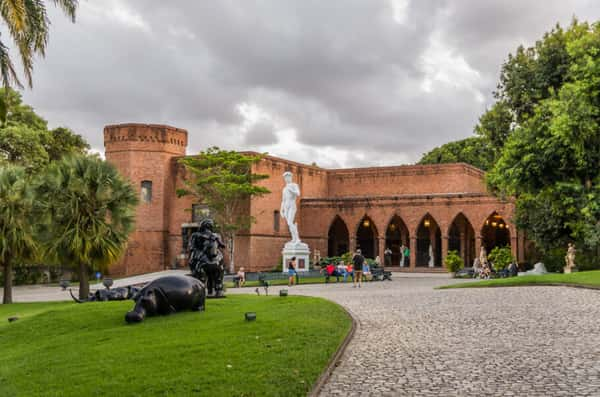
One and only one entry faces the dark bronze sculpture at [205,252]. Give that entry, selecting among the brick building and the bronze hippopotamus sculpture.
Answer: the brick building

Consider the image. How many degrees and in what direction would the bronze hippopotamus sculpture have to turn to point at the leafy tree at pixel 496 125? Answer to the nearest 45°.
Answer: approximately 180°

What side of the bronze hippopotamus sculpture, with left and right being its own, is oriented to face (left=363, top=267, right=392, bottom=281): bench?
back

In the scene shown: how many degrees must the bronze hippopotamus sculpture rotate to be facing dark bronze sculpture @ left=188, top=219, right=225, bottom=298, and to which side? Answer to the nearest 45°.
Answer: approximately 135° to its right

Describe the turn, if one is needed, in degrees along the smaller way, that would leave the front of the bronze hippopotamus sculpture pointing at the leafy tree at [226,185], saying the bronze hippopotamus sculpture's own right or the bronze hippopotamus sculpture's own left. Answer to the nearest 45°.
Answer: approximately 135° to the bronze hippopotamus sculpture's own right

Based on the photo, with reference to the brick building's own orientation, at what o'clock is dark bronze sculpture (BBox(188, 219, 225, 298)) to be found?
The dark bronze sculpture is roughly at 12 o'clock from the brick building.

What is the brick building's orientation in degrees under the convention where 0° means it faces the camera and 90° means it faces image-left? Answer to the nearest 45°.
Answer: approximately 0°

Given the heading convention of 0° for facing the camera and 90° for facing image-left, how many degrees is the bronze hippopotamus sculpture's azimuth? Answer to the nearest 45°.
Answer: approximately 45°

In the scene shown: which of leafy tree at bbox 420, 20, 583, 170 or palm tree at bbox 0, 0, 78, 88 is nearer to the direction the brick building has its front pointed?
the palm tree

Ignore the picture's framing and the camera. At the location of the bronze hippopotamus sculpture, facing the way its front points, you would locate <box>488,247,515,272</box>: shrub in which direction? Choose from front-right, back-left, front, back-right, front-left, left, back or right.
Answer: back

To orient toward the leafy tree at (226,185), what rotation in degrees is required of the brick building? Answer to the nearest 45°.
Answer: approximately 45° to its right
